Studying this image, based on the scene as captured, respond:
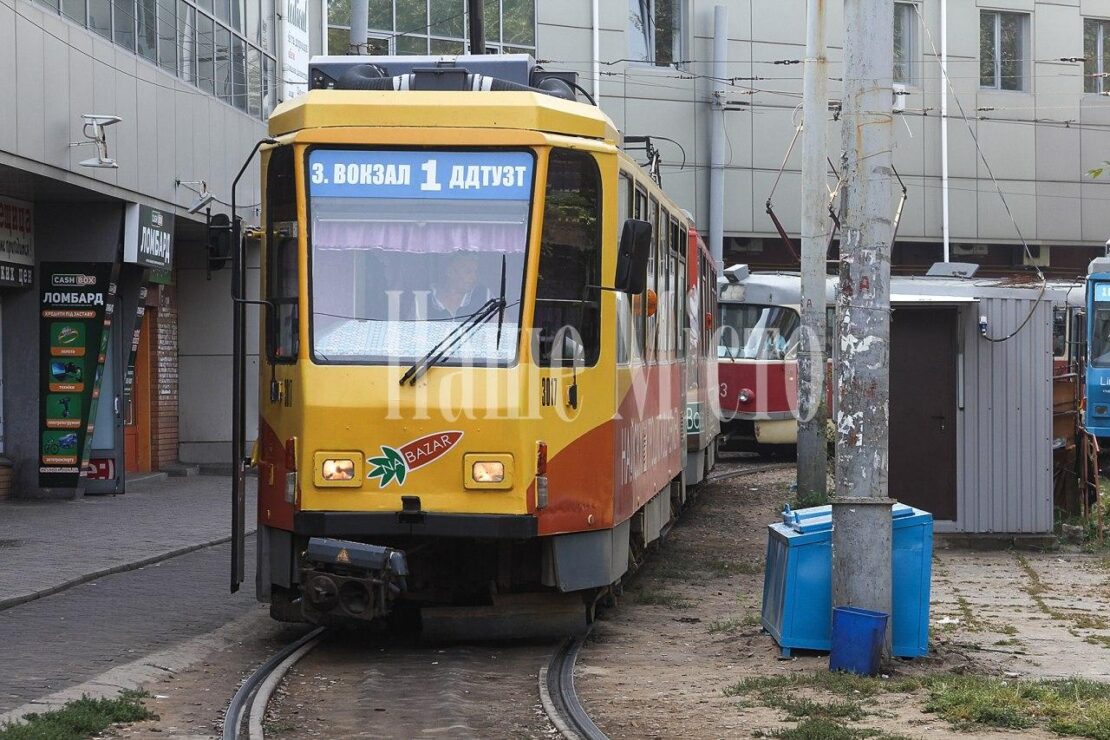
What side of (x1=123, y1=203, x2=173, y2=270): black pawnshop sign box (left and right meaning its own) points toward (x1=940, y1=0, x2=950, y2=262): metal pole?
left

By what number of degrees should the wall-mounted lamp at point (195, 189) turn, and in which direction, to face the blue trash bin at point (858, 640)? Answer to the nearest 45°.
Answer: approximately 45° to its right

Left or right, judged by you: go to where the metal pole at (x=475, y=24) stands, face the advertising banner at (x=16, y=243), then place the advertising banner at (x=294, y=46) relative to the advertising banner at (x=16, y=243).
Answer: right

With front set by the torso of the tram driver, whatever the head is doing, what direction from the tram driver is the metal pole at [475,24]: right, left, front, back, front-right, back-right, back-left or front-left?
back

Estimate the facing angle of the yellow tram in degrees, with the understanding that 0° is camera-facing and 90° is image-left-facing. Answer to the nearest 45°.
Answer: approximately 0°

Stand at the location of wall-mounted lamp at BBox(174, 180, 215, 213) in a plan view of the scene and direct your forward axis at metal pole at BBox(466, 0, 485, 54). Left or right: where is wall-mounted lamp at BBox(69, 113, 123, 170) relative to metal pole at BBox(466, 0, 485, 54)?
right

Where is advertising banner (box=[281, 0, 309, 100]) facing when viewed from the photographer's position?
facing the viewer and to the right of the viewer
